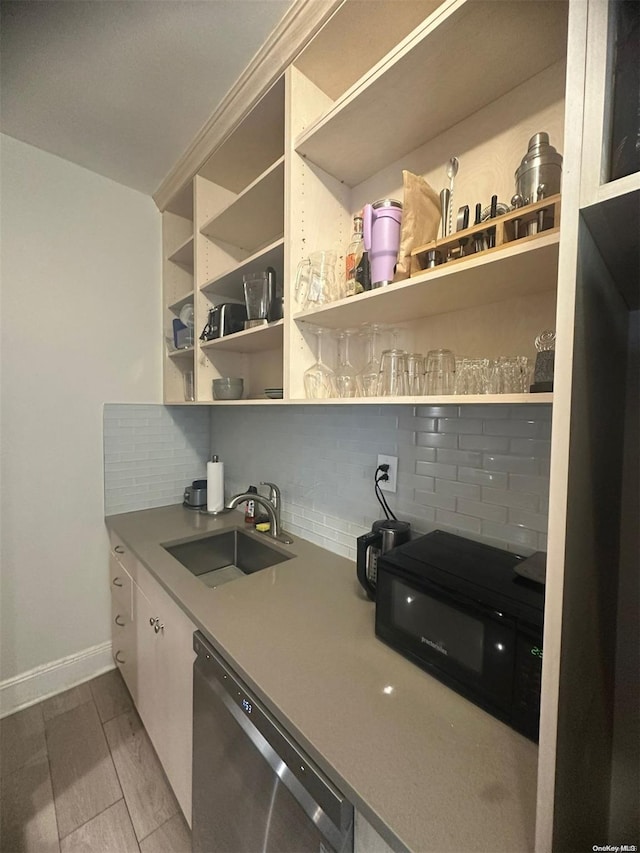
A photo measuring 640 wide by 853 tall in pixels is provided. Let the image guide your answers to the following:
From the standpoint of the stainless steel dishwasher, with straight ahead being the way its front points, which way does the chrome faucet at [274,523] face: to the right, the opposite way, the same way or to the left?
the same way

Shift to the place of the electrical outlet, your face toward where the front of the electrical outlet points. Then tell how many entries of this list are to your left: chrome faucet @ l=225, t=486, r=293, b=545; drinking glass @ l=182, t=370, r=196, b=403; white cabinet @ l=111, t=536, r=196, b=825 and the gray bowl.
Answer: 0

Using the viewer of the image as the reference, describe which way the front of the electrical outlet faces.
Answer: facing the viewer and to the left of the viewer

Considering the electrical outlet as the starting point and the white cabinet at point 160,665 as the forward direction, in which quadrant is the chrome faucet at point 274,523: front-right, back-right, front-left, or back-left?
front-right

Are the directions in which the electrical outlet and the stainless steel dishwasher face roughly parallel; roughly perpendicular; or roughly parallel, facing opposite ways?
roughly parallel

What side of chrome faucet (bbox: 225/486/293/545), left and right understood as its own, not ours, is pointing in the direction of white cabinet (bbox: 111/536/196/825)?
front

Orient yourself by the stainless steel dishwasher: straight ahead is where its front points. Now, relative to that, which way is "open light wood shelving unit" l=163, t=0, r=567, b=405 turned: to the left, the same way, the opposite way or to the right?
the same way

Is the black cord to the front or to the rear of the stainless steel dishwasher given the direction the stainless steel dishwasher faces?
to the rear

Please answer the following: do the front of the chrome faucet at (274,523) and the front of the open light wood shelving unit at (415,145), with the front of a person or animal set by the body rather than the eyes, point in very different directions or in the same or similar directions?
same or similar directions

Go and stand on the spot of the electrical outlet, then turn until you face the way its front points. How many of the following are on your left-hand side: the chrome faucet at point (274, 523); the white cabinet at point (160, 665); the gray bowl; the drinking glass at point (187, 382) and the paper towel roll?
0

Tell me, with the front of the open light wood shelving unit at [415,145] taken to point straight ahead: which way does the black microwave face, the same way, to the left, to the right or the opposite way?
the same way

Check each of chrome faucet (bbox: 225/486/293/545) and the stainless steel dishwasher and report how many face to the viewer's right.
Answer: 0
